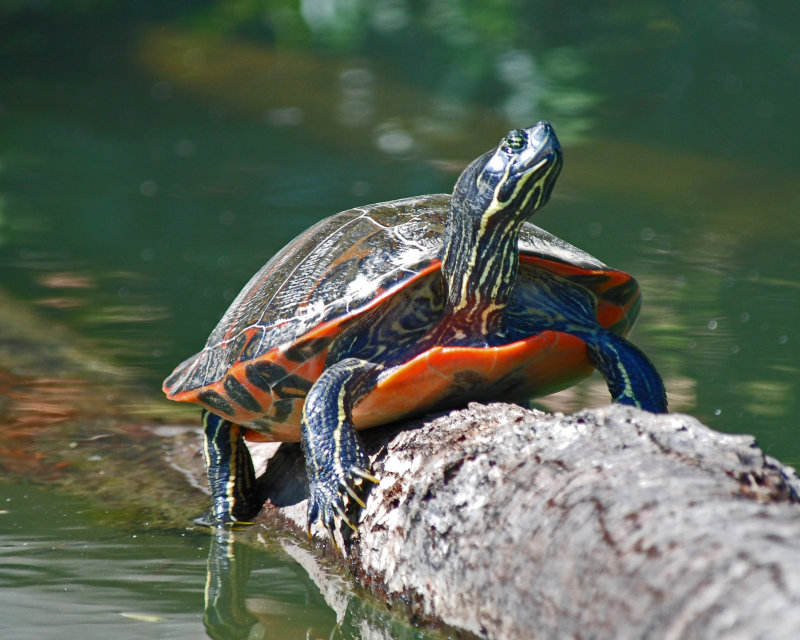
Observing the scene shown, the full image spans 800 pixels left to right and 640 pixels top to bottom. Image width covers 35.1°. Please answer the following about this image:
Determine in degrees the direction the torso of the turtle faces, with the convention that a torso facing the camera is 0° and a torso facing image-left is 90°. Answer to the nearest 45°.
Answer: approximately 315°
